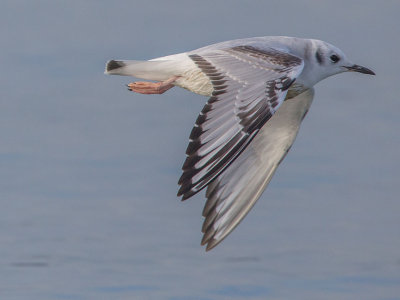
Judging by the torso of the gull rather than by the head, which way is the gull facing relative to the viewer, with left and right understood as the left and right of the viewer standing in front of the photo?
facing to the right of the viewer
